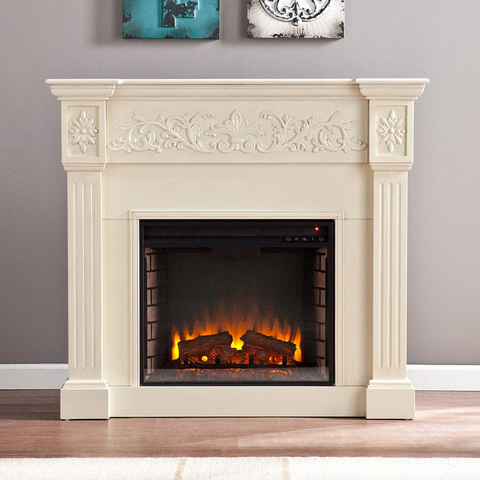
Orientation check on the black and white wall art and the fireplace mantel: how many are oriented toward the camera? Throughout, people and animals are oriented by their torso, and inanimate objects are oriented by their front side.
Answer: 2

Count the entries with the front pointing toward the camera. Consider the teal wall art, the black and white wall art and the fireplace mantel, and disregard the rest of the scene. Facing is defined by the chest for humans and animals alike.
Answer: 3

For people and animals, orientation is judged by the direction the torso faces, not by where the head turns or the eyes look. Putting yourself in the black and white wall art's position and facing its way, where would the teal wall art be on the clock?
The teal wall art is roughly at 3 o'clock from the black and white wall art.

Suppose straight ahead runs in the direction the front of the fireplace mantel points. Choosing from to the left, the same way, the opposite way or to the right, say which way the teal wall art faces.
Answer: the same way

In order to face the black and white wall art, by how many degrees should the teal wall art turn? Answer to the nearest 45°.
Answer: approximately 90° to its left

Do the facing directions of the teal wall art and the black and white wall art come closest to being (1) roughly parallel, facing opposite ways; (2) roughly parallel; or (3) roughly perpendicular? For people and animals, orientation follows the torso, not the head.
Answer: roughly parallel

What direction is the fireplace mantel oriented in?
toward the camera

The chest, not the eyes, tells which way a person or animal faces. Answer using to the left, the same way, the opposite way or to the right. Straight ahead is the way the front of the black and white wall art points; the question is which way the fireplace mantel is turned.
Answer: the same way
